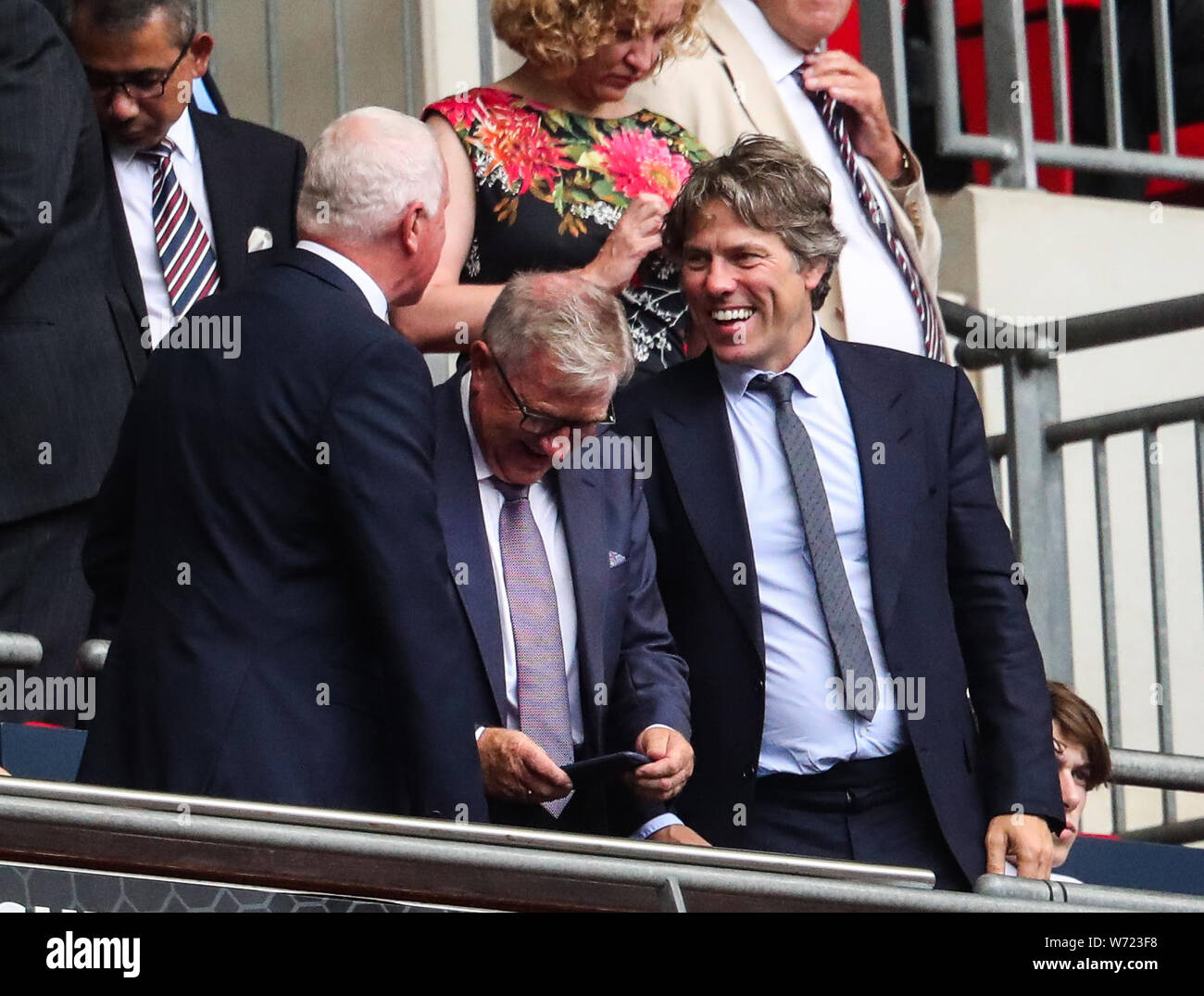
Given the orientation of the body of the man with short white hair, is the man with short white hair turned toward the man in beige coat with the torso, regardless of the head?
yes

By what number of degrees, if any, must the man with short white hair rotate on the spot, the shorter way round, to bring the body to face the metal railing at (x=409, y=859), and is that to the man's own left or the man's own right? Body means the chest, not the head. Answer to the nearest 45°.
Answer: approximately 135° to the man's own right

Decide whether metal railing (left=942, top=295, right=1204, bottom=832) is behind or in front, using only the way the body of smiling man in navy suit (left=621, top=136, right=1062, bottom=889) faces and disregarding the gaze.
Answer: behind

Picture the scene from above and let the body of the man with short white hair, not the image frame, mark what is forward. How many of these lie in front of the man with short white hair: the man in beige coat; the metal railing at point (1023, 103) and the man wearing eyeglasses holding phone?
3

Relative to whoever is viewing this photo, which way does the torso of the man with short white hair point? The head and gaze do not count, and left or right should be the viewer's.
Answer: facing away from the viewer and to the right of the viewer

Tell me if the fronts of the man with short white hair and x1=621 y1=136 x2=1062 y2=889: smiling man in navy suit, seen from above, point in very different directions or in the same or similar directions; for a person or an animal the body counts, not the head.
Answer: very different directions

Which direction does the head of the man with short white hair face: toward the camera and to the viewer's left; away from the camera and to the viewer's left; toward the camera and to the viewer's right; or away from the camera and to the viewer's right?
away from the camera and to the viewer's right

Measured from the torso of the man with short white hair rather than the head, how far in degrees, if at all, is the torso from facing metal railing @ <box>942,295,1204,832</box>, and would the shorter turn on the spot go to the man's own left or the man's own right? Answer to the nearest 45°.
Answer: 0° — they already face it

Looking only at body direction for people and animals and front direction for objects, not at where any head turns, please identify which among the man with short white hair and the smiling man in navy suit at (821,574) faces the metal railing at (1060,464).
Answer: the man with short white hair
